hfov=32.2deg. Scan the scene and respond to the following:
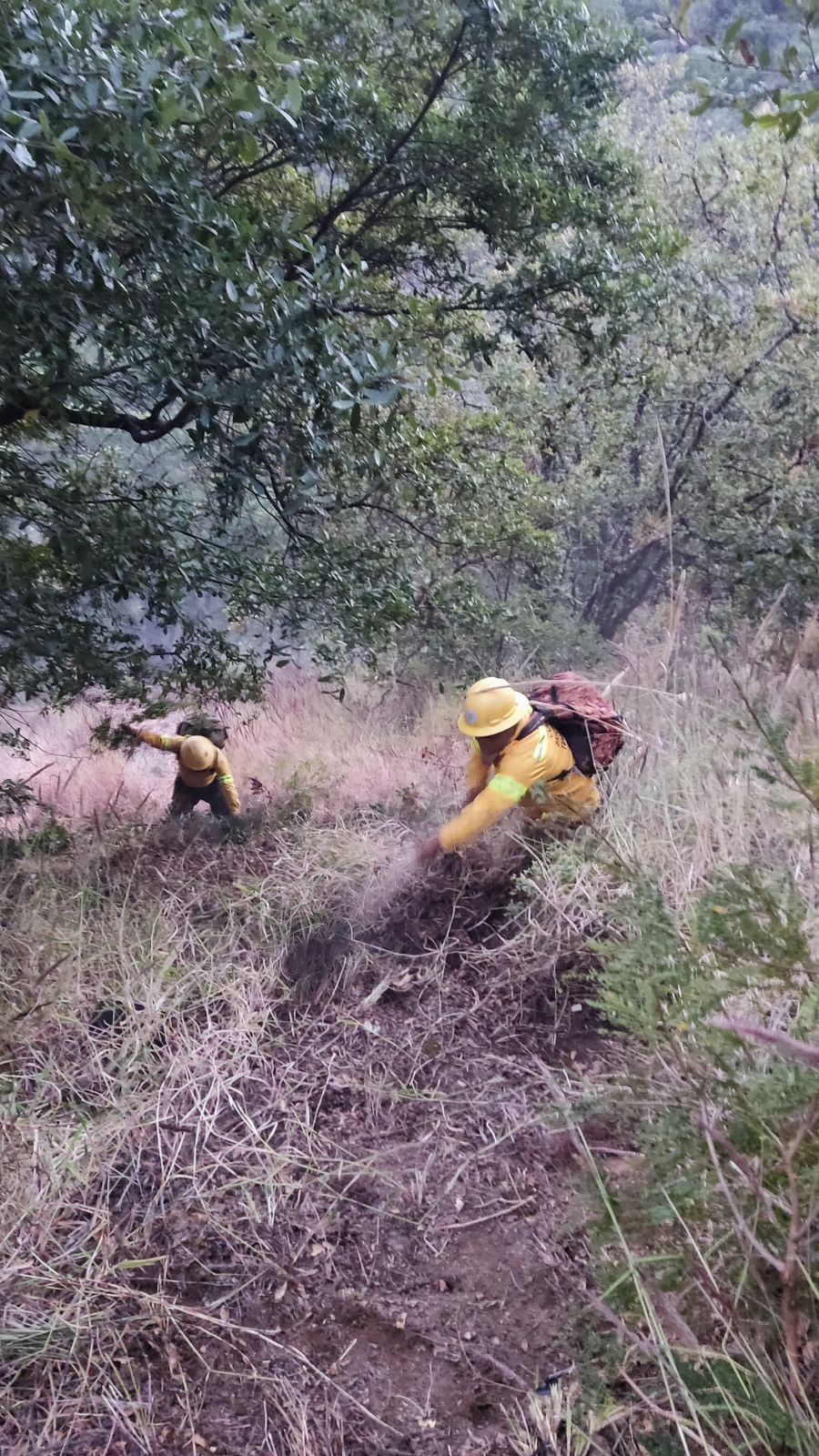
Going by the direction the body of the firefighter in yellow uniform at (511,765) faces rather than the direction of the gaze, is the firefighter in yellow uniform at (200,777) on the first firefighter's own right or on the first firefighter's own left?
on the first firefighter's own right

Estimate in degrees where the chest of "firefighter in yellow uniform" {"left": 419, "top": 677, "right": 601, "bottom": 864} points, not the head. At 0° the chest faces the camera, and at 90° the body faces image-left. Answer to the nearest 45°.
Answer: approximately 45°

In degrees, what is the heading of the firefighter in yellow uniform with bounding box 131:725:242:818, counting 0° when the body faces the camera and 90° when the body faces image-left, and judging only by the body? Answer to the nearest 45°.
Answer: approximately 0°

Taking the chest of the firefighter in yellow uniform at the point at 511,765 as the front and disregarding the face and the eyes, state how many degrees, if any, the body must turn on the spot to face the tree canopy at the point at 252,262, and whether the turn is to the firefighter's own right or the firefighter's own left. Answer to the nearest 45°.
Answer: approximately 90° to the firefighter's own right
